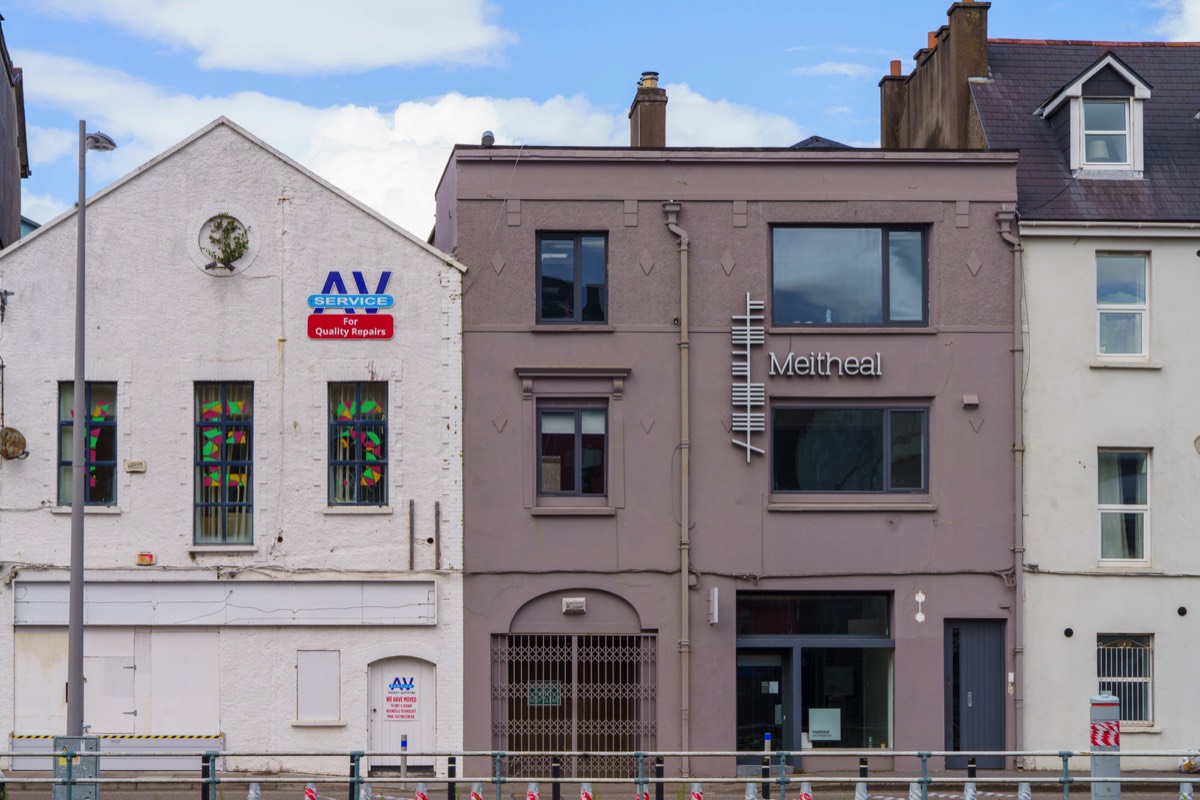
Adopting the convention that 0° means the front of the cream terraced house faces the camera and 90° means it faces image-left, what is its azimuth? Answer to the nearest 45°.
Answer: approximately 0°

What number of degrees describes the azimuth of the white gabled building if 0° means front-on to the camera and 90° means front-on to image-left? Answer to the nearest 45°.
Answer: approximately 0°

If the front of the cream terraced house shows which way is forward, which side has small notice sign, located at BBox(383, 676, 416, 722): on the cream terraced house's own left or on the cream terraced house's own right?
on the cream terraced house's own right

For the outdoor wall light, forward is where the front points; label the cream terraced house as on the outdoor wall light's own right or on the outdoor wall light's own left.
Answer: on the outdoor wall light's own left

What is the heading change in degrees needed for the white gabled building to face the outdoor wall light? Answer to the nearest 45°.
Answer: approximately 90° to its left

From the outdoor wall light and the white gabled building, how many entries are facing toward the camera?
2

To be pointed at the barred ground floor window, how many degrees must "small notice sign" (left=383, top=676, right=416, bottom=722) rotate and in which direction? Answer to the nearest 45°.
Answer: approximately 90° to its left
